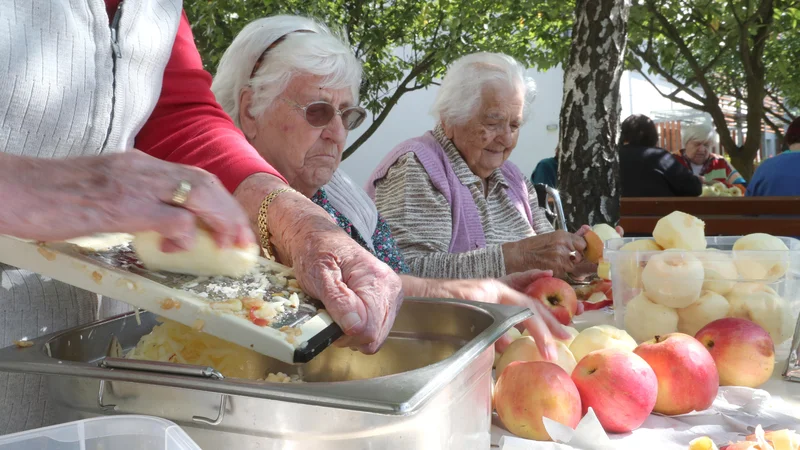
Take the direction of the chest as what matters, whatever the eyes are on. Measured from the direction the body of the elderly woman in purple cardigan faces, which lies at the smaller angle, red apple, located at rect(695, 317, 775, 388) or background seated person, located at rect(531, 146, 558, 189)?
the red apple

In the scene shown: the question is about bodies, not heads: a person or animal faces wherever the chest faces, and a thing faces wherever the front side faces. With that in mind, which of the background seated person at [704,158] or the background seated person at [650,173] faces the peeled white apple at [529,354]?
the background seated person at [704,158]

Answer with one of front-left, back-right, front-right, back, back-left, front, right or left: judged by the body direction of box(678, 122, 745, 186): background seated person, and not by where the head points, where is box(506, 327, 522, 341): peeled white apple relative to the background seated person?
front

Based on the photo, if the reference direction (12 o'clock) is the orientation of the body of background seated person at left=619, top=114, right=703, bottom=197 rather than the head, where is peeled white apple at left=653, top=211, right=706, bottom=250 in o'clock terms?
The peeled white apple is roughly at 6 o'clock from the background seated person.

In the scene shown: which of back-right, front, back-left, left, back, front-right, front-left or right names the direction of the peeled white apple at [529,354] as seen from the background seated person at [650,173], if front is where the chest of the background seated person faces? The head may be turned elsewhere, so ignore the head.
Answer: back

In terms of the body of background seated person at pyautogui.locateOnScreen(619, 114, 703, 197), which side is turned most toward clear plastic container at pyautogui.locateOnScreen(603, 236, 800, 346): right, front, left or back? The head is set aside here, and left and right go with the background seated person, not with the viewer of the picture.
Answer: back

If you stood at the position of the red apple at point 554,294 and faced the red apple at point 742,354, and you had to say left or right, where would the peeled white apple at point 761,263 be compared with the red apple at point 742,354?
left

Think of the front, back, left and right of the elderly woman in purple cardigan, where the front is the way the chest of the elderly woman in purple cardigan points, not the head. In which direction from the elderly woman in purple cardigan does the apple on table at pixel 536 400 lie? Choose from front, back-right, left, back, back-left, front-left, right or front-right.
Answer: front-right

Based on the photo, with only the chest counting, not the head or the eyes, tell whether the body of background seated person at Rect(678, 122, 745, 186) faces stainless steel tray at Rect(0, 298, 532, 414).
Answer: yes

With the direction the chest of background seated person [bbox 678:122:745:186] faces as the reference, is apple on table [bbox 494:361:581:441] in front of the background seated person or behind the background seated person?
in front

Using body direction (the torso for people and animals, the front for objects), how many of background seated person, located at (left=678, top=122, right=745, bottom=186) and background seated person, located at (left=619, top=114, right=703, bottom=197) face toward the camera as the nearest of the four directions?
1

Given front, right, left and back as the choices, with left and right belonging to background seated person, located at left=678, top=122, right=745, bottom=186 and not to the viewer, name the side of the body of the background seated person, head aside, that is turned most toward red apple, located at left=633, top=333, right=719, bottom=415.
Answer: front

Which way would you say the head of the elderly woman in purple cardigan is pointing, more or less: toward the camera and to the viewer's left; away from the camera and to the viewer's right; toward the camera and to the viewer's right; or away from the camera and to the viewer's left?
toward the camera and to the viewer's right

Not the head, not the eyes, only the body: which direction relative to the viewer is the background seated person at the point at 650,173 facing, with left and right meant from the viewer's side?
facing away from the viewer

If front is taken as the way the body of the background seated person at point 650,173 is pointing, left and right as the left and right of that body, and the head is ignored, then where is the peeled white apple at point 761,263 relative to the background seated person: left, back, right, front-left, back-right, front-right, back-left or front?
back

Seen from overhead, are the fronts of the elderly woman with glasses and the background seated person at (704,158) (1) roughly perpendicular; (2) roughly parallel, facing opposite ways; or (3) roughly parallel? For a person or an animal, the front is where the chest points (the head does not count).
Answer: roughly perpendicular

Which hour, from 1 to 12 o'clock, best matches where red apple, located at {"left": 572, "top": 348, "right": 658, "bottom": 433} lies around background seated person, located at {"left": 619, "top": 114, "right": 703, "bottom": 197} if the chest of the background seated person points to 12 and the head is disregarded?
The red apple is roughly at 6 o'clock from the background seated person.

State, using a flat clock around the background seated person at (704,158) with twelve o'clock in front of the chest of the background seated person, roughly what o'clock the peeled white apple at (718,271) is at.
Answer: The peeled white apple is roughly at 12 o'clock from the background seated person.

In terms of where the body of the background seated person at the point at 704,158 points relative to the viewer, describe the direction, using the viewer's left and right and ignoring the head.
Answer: facing the viewer

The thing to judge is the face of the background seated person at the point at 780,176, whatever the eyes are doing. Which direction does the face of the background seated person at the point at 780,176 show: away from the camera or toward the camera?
away from the camera
